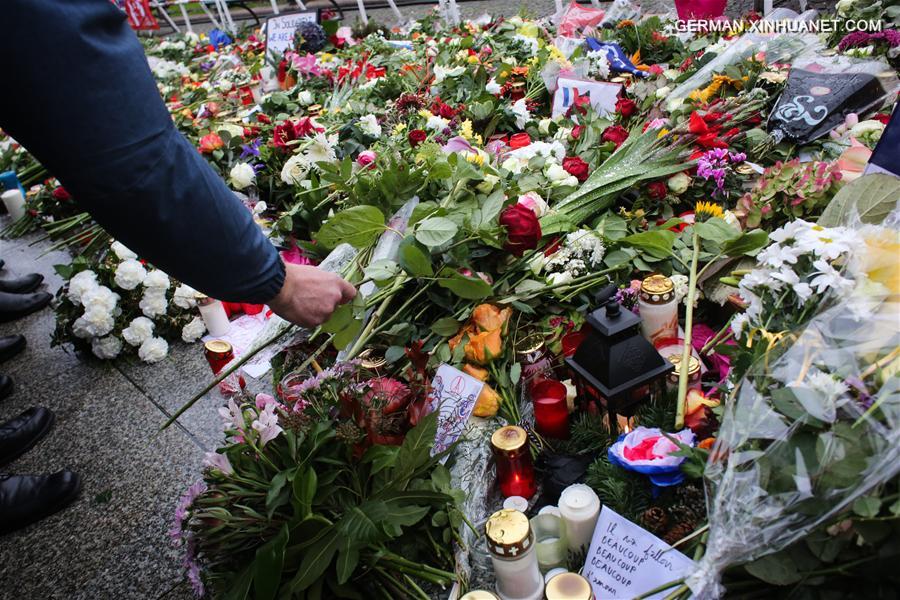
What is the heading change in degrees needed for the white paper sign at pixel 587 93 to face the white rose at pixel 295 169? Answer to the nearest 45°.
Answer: approximately 45° to its right

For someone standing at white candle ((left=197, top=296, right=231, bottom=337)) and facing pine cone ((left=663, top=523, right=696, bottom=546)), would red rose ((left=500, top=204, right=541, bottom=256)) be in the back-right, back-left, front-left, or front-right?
front-left

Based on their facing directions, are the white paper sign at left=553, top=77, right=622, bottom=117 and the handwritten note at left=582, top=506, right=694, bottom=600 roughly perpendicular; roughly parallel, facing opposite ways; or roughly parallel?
roughly parallel

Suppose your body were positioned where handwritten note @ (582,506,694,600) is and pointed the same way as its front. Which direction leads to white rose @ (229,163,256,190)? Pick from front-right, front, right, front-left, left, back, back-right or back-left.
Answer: back-right

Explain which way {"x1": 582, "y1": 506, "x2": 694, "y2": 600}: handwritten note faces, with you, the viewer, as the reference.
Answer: facing the viewer

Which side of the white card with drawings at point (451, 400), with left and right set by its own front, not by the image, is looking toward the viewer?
front

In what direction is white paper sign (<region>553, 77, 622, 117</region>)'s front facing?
toward the camera

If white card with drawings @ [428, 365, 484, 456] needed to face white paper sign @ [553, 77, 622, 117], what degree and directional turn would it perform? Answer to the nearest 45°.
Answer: approximately 135° to its left

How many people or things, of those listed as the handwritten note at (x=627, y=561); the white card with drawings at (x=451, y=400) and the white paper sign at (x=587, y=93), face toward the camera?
3

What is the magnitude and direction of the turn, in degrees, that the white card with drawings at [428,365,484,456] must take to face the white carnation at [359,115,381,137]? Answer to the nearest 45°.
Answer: approximately 180°

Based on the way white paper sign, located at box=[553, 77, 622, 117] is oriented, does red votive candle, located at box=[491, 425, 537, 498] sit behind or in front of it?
in front

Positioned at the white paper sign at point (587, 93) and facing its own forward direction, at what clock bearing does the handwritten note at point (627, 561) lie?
The handwritten note is roughly at 12 o'clock from the white paper sign.

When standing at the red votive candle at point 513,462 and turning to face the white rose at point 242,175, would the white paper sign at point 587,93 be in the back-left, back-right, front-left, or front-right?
front-right

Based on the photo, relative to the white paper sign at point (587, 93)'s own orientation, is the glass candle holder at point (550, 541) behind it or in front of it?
in front

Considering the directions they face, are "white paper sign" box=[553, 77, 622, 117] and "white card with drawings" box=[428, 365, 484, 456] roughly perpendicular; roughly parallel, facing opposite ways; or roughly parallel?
roughly parallel
